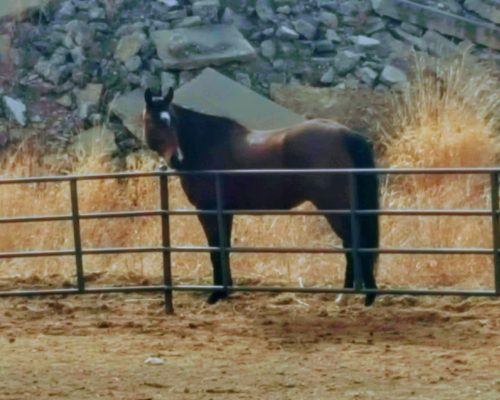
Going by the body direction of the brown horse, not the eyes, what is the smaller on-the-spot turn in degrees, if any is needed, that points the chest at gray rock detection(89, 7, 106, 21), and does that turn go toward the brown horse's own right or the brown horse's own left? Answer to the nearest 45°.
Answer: approximately 90° to the brown horse's own right

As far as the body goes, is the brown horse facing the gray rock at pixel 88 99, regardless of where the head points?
no

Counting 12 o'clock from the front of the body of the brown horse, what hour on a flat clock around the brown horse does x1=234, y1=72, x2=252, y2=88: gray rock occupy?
The gray rock is roughly at 3 o'clock from the brown horse.

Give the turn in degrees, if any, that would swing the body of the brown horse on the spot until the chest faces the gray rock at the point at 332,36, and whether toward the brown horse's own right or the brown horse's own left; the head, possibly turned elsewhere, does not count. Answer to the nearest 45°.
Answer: approximately 90° to the brown horse's own right

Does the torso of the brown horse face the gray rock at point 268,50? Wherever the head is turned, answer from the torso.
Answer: no

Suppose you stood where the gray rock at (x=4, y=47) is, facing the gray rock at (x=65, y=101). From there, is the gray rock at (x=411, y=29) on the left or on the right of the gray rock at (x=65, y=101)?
left

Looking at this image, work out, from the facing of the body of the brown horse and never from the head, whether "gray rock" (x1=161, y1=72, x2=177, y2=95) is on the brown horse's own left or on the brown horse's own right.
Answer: on the brown horse's own right

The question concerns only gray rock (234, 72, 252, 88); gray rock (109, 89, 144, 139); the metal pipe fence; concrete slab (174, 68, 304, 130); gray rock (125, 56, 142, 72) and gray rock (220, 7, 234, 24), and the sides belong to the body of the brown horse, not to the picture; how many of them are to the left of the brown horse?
1

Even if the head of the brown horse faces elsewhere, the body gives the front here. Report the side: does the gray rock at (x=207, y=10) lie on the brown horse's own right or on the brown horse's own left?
on the brown horse's own right

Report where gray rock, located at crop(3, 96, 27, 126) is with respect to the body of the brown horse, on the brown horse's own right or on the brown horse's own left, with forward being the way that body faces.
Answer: on the brown horse's own right

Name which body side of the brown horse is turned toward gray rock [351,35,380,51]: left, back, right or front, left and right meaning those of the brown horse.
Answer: right

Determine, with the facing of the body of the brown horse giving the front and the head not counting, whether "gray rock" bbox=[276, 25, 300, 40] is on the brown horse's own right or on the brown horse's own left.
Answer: on the brown horse's own right

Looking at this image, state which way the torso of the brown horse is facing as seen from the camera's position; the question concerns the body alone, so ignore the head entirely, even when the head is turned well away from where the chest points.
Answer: to the viewer's left

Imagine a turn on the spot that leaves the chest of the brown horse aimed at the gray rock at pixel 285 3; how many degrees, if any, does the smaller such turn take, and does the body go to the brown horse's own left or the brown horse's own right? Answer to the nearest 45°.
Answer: approximately 90° to the brown horse's own right

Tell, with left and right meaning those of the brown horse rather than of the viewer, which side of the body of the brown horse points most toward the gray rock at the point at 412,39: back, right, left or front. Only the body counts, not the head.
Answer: right

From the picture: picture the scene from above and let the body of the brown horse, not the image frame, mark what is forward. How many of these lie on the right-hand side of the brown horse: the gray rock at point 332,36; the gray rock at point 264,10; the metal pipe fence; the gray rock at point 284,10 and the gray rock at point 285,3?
4

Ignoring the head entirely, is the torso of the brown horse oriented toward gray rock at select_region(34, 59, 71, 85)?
no

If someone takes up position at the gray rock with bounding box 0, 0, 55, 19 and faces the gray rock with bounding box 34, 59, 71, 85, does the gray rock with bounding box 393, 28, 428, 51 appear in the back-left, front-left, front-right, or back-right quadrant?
front-left
